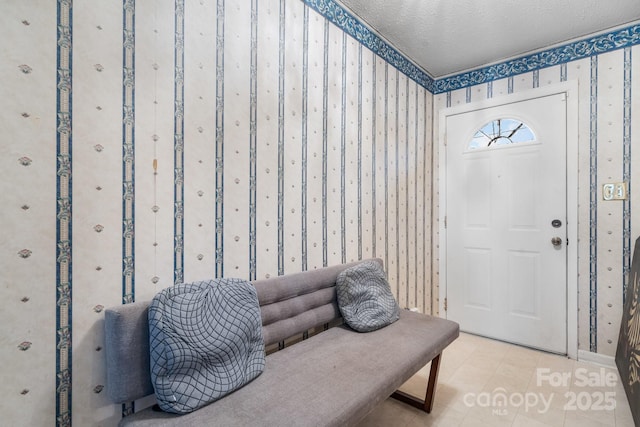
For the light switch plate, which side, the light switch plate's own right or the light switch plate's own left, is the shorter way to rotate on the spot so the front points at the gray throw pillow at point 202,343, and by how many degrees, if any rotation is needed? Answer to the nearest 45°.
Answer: approximately 45° to the light switch plate's own right

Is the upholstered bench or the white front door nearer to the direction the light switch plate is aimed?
the upholstered bench

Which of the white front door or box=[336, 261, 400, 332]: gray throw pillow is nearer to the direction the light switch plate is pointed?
the gray throw pillow

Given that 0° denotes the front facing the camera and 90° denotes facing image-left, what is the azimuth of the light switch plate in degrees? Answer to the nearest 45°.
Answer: approximately 0°

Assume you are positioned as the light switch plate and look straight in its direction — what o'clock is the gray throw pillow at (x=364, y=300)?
The gray throw pillow is roughly at 1 o'clock from the light switch plate.

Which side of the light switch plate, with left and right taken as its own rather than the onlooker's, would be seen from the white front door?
right

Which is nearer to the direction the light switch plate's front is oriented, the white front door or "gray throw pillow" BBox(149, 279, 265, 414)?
the gray throw pillow
